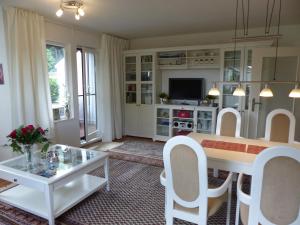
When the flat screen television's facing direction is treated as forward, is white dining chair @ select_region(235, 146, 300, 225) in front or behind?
in front

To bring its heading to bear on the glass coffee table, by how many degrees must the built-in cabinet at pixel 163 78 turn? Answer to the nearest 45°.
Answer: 0° — it already faces it

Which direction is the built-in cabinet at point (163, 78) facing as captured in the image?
toward the camera

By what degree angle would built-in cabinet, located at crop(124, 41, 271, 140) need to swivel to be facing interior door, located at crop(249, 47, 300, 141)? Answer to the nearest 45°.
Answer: approximately 90° to its left

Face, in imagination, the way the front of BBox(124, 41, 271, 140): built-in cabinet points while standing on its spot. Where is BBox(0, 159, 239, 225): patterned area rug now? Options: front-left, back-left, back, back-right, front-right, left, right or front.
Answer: front

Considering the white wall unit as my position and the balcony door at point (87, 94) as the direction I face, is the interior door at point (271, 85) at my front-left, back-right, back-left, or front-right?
back-left

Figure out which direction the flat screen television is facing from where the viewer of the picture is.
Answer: facing the viewer

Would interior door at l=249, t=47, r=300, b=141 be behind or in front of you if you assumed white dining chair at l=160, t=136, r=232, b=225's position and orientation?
in front

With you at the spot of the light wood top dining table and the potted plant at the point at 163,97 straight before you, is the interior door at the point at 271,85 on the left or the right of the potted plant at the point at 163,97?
right

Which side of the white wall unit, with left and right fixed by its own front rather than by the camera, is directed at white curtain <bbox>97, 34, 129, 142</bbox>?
right

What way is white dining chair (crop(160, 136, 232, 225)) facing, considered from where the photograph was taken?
facing away from the viewer and to the right of the viewer

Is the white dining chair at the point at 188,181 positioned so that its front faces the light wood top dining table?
yes

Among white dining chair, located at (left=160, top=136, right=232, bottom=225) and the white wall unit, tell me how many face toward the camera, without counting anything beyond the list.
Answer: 1

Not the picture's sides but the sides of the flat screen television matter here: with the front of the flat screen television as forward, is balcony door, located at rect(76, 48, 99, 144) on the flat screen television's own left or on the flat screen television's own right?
on the flat screen television's own right

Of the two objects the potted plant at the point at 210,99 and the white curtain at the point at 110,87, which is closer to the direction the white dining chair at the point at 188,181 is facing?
the potted plant
